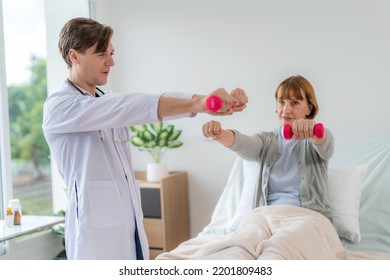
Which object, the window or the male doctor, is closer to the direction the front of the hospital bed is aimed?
the male doctor

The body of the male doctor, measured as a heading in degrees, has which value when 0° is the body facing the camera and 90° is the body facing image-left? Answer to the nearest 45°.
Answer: approximately 270°

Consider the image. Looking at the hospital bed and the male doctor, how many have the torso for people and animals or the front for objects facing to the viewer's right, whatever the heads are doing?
1

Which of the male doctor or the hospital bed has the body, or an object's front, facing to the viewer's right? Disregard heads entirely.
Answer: the male doctor

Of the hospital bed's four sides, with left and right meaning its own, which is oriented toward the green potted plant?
right

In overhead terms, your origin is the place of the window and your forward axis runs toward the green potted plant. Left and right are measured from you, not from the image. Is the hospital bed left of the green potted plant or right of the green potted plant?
right

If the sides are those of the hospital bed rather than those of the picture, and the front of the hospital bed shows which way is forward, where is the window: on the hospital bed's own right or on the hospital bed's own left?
on the hospital bed's own right

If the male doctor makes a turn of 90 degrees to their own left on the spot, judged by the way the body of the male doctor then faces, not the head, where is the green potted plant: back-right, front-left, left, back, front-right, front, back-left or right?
front

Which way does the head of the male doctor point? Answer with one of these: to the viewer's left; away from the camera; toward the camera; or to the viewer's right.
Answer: to the viewer's right
